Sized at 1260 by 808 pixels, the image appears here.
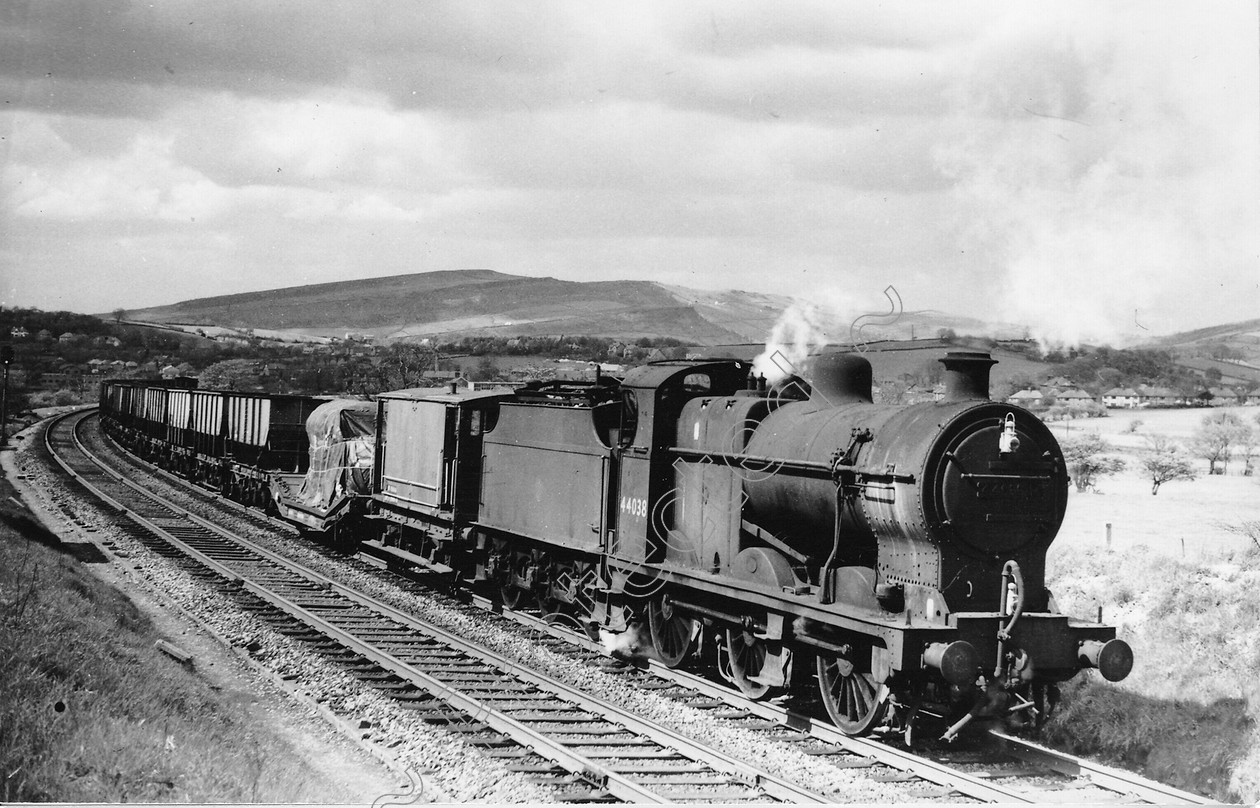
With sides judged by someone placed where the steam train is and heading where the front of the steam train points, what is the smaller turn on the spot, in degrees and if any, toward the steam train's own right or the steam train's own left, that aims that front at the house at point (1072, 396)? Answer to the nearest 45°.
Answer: approximately 90° to the steam train's own left

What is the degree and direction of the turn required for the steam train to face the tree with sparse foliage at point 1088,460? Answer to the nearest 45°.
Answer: approximately 90° to its left

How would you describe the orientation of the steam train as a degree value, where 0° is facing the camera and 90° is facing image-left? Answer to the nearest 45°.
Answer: approximately 315°

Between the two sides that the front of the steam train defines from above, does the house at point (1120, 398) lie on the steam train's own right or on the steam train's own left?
on the steam train's own left

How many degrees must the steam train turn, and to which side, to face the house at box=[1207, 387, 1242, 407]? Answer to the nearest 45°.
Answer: approximately 90° to its left

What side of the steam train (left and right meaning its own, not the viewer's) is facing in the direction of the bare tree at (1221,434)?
left

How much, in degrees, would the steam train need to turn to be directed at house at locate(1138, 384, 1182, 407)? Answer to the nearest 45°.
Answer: approximately 90° to its left
